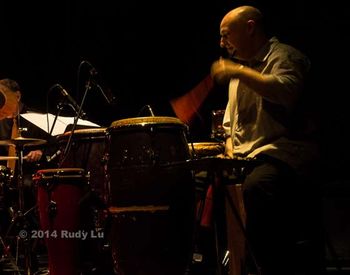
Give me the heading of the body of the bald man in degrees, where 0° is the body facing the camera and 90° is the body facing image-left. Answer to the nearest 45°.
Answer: approximately 90°

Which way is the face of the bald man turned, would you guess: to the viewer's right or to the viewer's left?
to the viewer's left
